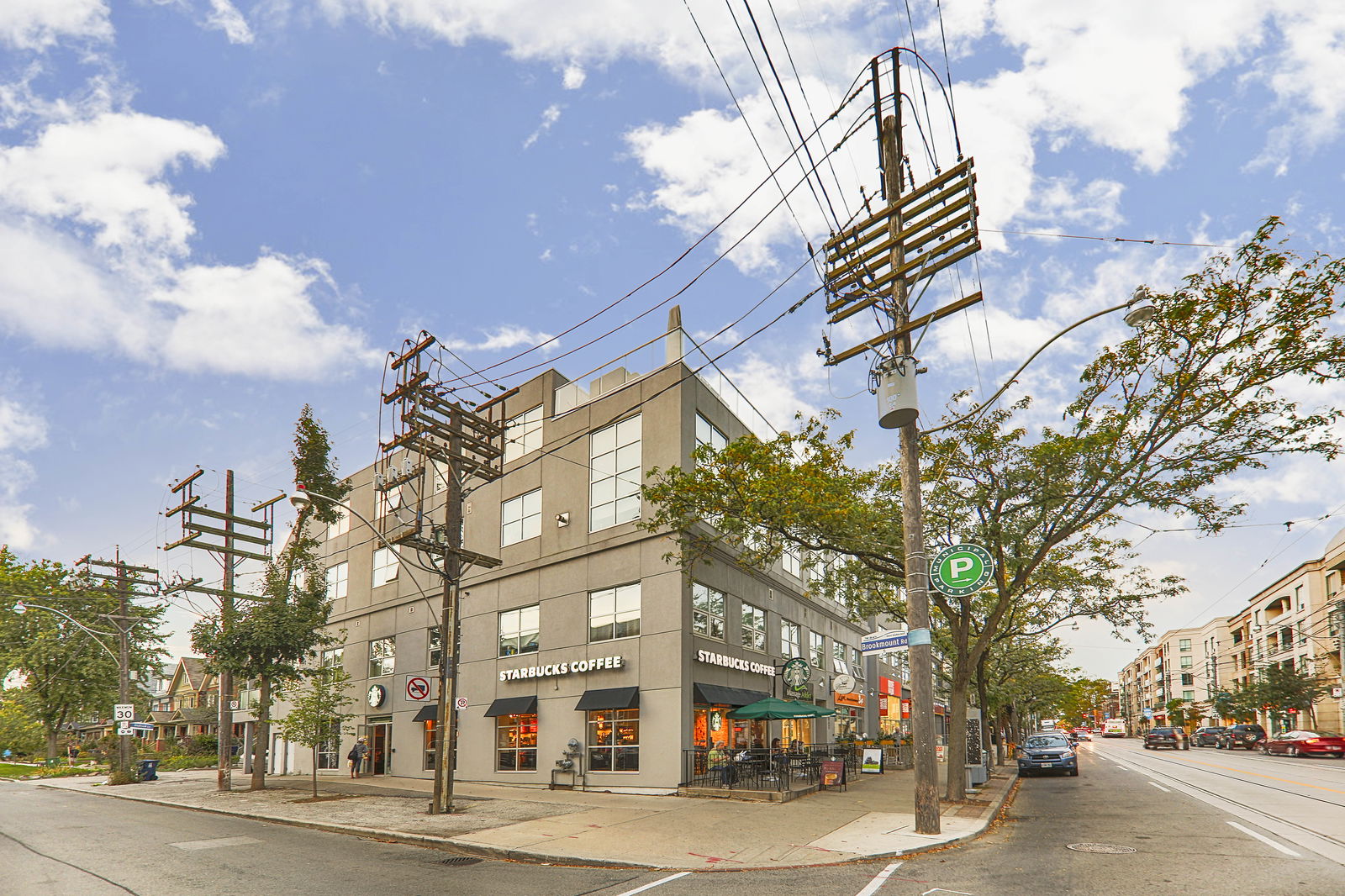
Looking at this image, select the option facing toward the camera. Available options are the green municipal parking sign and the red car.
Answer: the green municipal parking sign

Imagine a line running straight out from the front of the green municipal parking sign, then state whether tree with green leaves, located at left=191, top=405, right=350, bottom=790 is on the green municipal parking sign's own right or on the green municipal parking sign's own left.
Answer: on the green municipal parking sign's own right

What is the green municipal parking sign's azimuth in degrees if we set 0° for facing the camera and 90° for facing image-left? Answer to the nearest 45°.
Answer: approximately 0°

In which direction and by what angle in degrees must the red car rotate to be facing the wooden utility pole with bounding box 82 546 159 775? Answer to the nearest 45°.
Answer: approximately 90° to its left

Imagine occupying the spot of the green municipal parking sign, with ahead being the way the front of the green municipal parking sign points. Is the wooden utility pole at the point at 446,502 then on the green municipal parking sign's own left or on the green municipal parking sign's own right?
on the green municipal parking sign's own right

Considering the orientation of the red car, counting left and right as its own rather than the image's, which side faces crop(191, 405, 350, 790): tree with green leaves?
left

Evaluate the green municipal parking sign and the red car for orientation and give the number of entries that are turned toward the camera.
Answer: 1

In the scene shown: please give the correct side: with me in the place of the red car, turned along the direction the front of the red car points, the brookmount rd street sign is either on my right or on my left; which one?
on my left

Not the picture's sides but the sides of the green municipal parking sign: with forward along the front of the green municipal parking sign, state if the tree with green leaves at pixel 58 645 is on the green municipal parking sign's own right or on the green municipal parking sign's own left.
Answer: on the green municipal parking sign's own right

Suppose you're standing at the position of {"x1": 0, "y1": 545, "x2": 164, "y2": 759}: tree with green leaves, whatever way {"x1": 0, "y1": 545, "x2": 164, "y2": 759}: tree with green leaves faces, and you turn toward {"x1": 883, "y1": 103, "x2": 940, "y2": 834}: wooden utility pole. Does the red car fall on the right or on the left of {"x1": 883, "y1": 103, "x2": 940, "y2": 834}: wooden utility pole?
left
